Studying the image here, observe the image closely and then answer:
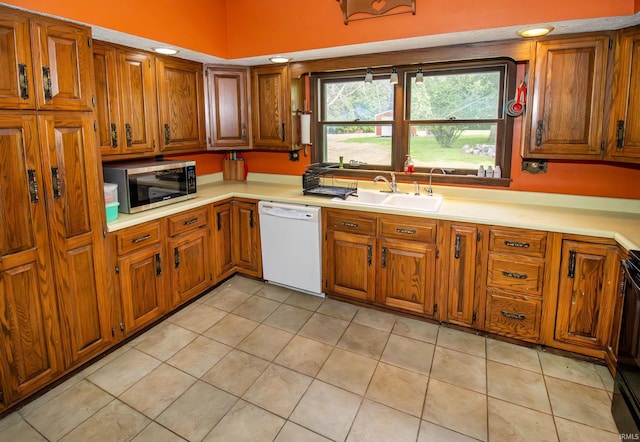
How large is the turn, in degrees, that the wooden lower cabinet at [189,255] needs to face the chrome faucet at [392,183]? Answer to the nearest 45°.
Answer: approximately 45° to its left

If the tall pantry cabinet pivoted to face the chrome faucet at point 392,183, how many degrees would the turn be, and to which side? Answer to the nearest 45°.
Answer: approximately 45° to its left

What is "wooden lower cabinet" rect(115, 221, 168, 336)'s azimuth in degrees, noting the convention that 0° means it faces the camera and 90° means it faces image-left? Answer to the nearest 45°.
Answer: approximately 315°

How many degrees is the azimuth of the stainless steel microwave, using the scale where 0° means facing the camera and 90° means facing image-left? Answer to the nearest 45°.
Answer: approximately 315°

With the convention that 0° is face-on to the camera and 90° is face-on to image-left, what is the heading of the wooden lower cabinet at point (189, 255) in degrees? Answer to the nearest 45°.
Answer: approximately 315°

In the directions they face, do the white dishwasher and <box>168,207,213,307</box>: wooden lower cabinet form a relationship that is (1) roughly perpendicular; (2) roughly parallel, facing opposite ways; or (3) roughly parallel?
roughly perpendicular

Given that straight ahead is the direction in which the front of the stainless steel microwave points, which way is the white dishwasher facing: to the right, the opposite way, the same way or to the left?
to the right

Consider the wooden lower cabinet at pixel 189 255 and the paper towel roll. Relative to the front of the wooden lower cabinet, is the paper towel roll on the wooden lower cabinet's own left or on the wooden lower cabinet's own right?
on the wooden lower cabinet's own left

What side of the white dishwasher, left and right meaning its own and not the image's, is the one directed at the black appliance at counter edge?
left
